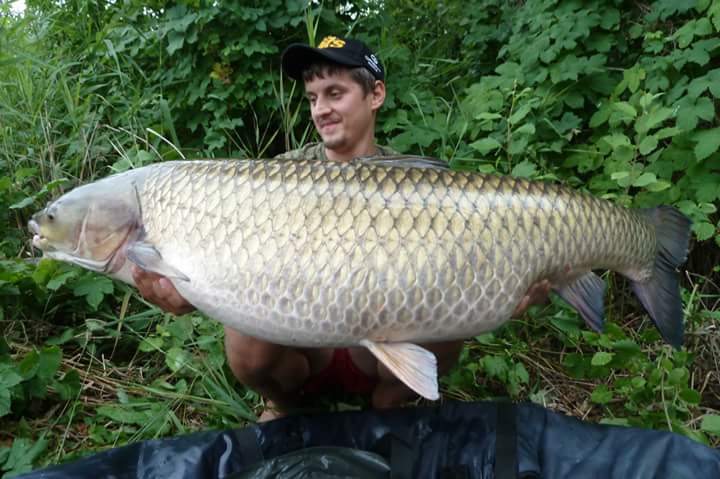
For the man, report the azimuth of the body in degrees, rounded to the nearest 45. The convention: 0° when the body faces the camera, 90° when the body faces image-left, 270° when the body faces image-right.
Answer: approximately 0°

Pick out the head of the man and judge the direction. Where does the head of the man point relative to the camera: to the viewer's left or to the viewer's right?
to the viewer's left

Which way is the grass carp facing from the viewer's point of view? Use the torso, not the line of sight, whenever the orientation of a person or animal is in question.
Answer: to the viewer's left

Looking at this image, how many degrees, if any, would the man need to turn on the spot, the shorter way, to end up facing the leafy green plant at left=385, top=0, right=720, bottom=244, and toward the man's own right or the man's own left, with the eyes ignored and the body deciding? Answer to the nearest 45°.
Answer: approximately 135° to the man's own left
